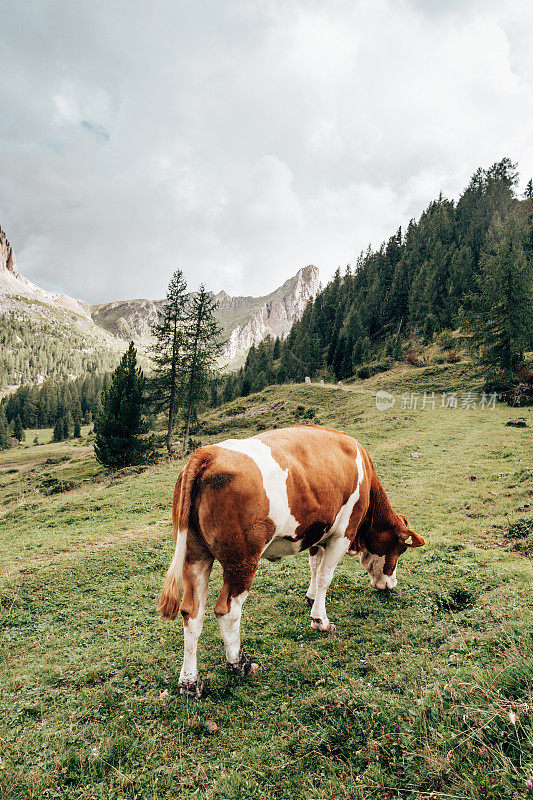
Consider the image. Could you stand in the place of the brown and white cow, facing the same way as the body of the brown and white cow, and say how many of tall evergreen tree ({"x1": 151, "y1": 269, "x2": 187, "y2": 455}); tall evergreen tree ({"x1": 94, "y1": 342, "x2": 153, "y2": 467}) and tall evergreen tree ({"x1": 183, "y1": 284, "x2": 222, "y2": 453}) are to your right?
0

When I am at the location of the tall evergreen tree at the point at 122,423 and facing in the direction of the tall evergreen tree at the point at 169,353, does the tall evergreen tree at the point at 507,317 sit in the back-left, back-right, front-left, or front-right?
front-right

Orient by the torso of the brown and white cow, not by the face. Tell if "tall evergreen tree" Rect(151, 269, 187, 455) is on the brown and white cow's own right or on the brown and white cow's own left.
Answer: on the brown and white cow's own left

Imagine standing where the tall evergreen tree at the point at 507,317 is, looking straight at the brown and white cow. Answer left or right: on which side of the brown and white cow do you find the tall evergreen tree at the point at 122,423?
right

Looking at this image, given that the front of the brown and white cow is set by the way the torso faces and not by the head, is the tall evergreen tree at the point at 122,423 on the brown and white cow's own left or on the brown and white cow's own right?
on the brown and white cow's own left

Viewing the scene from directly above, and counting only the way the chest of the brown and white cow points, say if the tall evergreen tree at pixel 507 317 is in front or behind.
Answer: in front

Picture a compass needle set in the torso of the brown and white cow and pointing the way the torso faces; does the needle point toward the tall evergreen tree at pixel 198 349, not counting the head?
no

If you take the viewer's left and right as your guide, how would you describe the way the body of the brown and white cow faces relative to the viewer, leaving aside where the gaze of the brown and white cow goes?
facing away from the viewer and to the right of the viewer
